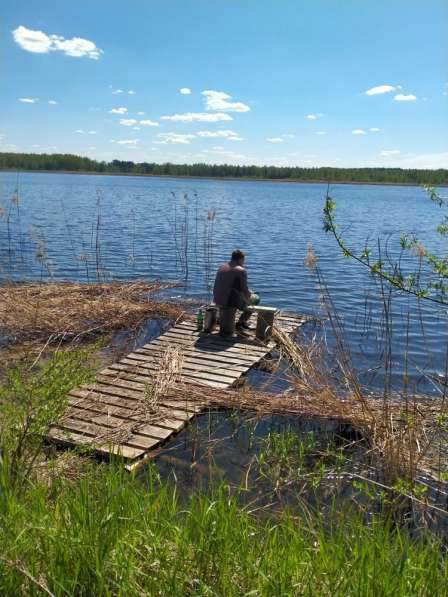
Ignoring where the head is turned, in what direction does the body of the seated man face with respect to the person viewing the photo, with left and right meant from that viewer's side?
facing away from the viewer and to the right of the viewer

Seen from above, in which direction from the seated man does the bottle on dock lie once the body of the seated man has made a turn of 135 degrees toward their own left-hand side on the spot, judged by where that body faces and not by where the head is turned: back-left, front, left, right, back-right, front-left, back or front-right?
front-right
